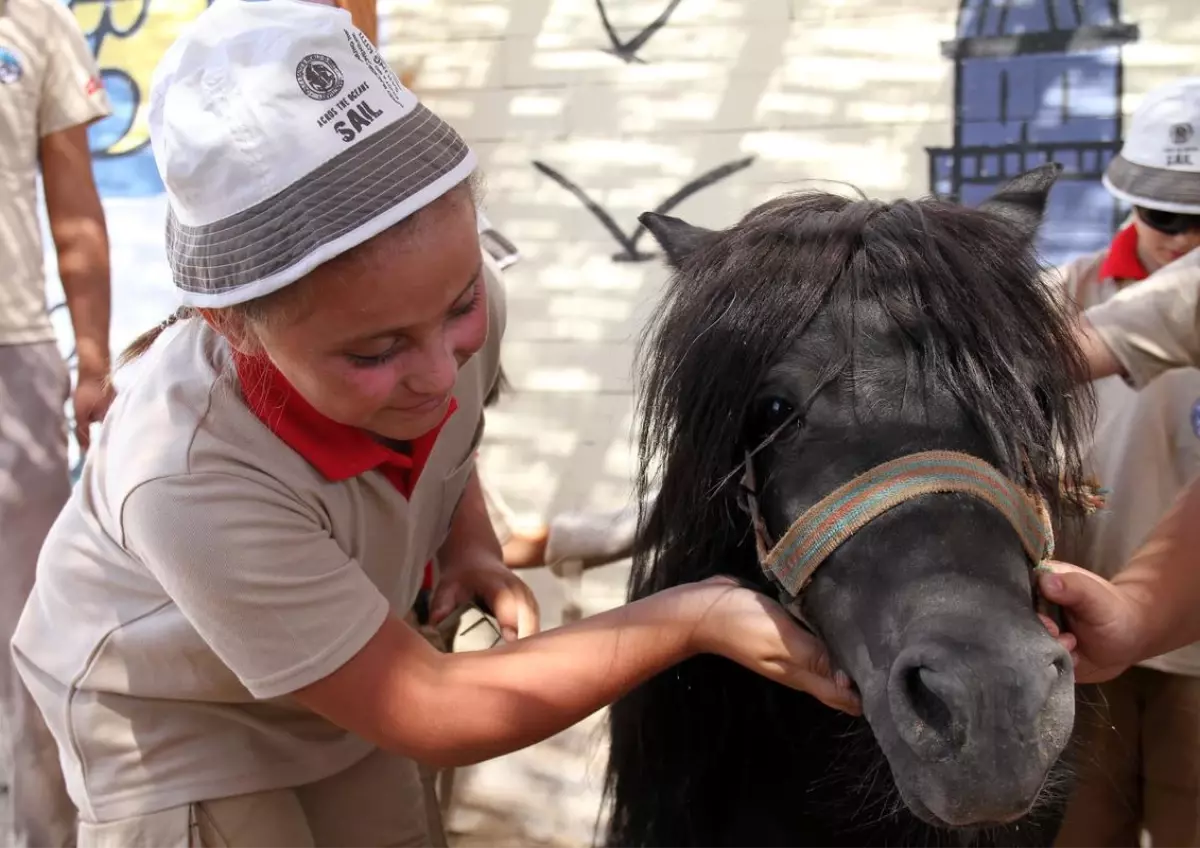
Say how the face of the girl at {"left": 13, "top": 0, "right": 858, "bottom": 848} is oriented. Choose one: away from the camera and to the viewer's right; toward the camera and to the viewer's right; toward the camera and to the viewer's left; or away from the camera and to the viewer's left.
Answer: toward the camera and to the viewer's right

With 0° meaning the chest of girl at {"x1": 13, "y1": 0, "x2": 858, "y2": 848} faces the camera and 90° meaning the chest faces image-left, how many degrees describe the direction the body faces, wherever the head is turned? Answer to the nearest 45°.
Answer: approximately 315°

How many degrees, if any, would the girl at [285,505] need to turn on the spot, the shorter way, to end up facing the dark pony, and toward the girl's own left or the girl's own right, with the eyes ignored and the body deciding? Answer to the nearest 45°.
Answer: approximately 45° to the girl's own left
